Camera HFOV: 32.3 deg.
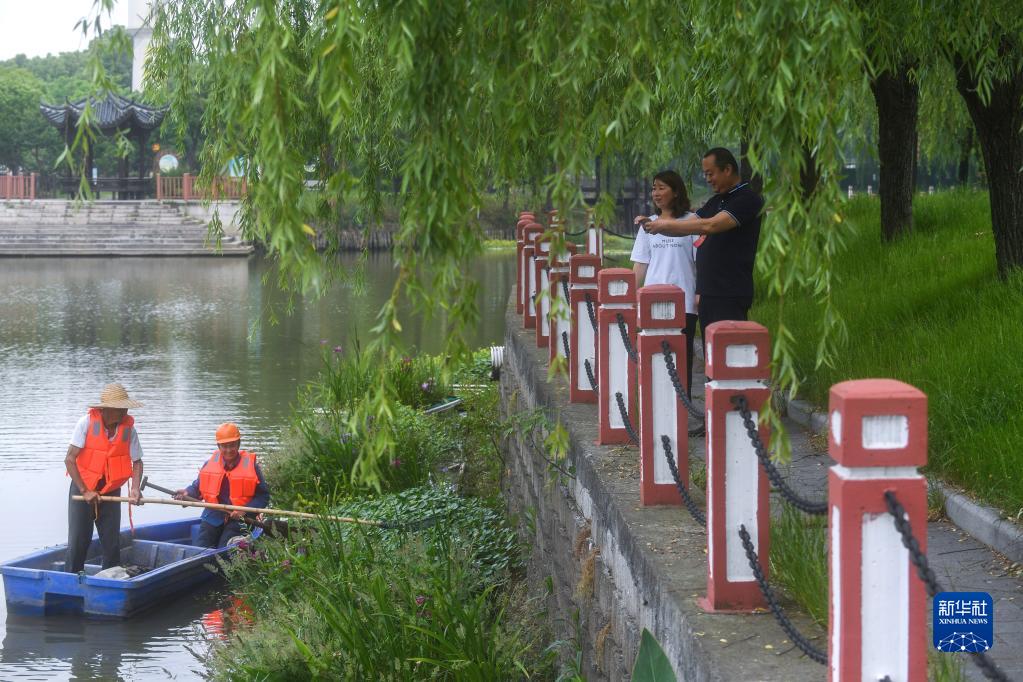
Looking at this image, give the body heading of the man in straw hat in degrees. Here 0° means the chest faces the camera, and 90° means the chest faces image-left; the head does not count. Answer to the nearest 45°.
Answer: approximately 315°

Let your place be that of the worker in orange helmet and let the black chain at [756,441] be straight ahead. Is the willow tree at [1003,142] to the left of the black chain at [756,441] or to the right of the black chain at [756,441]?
left

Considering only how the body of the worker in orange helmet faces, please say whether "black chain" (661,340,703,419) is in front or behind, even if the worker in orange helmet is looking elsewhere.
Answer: in front

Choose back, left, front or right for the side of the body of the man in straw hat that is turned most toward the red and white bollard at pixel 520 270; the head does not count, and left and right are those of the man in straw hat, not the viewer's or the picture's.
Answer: left

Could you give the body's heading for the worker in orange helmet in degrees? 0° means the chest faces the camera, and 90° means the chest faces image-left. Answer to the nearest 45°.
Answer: approximately 0°

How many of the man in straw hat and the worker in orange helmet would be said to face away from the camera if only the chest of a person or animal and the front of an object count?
0

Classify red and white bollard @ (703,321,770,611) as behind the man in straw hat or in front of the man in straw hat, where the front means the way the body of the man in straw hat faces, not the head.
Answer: in front
